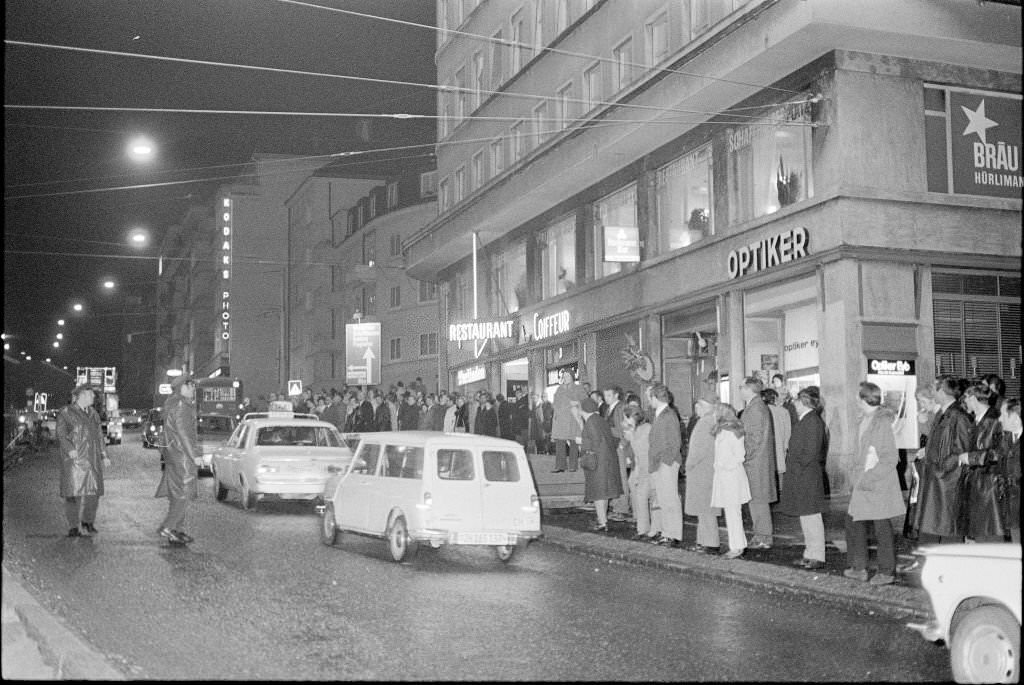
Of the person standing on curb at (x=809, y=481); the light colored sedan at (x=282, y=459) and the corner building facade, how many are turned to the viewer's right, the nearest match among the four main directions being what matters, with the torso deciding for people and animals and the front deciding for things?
0

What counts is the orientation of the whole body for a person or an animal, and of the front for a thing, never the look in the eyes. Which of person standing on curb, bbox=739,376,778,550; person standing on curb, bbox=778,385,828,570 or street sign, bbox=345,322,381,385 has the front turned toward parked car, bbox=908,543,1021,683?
the street sign

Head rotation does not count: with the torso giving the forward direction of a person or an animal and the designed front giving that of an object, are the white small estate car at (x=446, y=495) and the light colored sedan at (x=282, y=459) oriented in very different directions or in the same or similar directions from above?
same or similar directions

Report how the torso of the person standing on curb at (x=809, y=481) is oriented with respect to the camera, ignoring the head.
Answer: to the viewer's left

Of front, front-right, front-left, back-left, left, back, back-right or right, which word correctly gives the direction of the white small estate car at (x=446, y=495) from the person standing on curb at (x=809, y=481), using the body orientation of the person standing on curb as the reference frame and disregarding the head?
front

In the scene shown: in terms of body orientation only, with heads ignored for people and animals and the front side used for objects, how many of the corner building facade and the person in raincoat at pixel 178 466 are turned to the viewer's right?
1

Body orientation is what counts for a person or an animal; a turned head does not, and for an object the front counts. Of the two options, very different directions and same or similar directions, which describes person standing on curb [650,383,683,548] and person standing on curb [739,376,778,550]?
same or similar directions

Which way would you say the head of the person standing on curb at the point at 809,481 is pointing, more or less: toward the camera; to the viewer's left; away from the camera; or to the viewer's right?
to the viewer's left

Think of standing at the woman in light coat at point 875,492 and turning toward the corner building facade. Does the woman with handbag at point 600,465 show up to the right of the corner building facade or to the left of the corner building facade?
left

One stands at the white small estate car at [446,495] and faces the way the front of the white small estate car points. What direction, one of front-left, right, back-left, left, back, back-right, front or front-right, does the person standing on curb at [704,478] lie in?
back-right

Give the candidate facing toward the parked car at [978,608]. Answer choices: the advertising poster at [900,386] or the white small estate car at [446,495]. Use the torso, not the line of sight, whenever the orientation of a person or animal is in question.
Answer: the advertising poster

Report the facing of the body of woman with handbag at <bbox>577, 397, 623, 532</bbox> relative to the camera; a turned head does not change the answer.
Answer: to the viewer's left

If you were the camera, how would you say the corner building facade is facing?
facing the viewer and to the left of the viewer

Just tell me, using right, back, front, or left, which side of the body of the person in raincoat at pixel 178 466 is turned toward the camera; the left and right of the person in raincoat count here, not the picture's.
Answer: right

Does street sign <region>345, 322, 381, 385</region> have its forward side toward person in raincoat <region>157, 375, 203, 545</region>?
yes

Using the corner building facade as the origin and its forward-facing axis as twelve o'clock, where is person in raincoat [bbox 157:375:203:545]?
The person in raincoat is roughly at 12 o'clock from the corner building facade.
